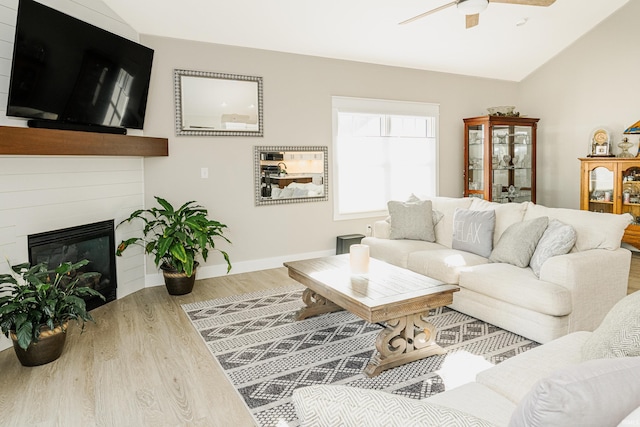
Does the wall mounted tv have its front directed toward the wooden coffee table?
yes

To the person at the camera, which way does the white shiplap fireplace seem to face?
facing the viewer and to the right of the viewer

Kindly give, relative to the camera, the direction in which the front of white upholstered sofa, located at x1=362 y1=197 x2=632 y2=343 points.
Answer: facing the viewer and to the left of the viewer

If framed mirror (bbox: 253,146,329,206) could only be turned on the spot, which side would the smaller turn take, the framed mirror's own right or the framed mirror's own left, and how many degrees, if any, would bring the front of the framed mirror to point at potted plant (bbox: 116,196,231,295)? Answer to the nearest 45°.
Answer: approximately 90° to the framed mirror's own right

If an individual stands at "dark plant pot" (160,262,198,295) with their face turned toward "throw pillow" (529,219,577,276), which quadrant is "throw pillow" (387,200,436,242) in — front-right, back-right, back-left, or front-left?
front-left

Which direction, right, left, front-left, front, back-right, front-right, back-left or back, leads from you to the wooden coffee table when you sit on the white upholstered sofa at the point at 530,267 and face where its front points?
front

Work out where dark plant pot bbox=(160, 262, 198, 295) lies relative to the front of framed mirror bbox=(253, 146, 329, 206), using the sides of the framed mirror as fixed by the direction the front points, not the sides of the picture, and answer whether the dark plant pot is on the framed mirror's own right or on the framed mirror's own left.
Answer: on the framed mirror's own right

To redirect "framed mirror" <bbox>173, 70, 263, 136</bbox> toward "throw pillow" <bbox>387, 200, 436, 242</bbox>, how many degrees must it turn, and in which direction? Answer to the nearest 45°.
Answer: approximately 45° to its left

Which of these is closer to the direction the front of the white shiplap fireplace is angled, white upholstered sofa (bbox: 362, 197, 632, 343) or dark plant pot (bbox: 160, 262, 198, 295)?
the white upholstered sofa

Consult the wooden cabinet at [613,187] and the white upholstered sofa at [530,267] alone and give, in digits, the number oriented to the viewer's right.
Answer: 0

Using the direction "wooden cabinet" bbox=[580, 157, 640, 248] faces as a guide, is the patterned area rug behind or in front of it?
in front
